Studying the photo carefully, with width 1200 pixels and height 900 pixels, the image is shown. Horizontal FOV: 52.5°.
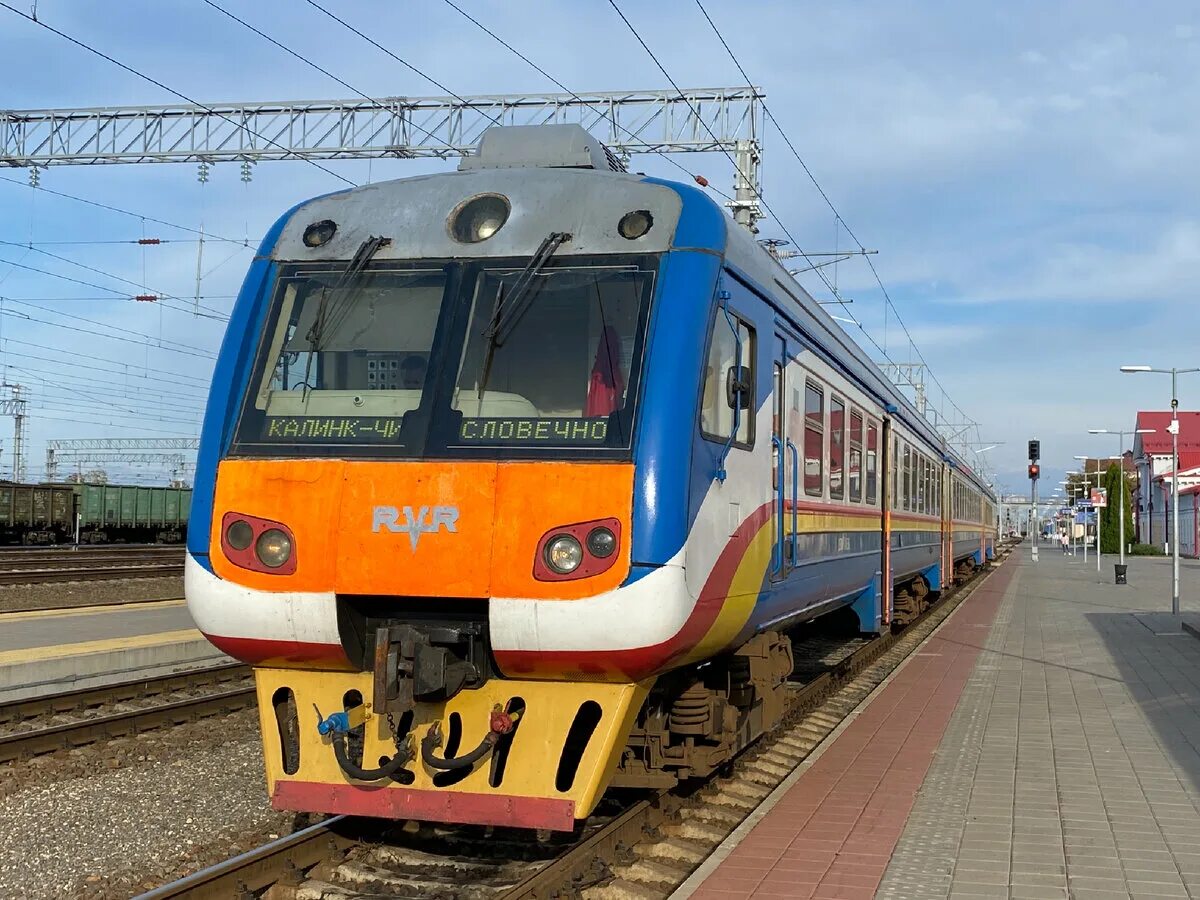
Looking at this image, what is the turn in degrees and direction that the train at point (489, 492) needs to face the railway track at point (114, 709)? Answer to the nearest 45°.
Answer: approximately 90° to its right

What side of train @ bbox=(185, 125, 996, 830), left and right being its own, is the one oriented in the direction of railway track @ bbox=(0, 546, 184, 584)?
right

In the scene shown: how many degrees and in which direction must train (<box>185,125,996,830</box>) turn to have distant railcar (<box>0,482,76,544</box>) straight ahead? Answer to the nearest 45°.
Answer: approximately 90° to its right

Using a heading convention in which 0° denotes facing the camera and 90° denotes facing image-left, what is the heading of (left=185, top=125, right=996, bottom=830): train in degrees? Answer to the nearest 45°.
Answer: approximately 45°

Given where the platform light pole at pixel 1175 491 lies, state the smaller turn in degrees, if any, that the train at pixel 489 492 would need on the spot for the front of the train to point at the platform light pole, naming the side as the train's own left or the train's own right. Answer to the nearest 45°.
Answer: approximately 180°
